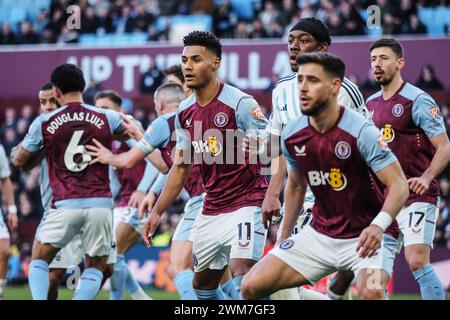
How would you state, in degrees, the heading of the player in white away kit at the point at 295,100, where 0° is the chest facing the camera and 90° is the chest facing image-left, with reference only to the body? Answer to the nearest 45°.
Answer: approximately 45°

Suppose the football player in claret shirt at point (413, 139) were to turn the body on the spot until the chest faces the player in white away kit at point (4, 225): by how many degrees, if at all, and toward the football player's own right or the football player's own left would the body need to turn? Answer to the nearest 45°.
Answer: approximately 45° to the football player's own right

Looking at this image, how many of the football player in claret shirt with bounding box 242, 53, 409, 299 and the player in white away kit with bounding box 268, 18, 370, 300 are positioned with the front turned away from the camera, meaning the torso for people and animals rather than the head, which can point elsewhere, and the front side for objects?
0

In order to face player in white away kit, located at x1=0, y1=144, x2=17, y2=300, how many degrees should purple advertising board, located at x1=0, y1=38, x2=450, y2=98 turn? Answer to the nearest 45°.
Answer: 0° — it already faces them

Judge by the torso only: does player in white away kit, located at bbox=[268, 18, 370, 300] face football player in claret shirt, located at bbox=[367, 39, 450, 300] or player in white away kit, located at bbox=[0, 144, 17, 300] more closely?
the player in white away kit
